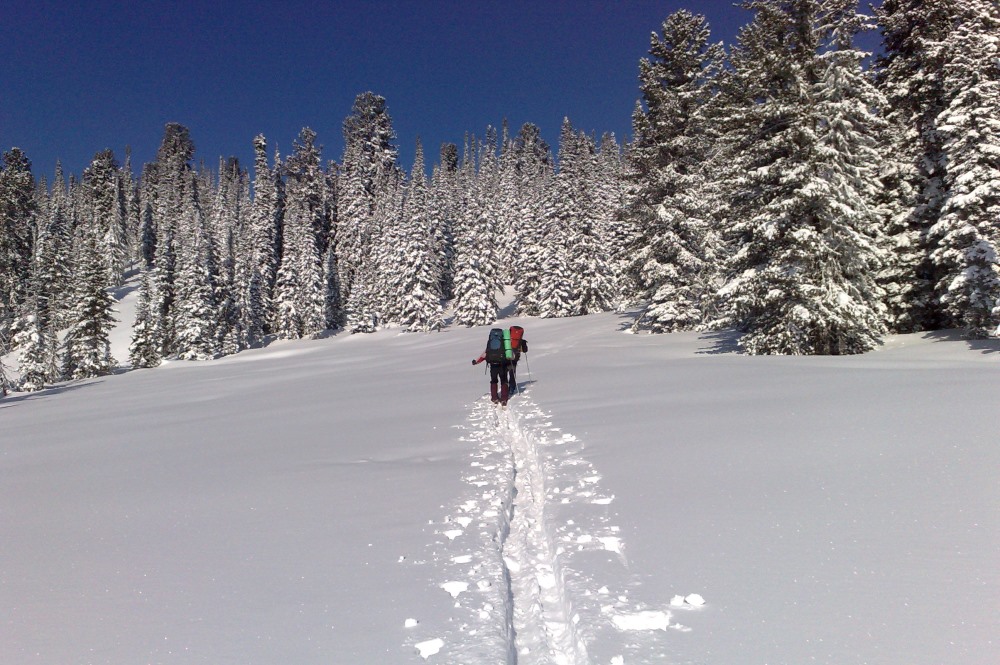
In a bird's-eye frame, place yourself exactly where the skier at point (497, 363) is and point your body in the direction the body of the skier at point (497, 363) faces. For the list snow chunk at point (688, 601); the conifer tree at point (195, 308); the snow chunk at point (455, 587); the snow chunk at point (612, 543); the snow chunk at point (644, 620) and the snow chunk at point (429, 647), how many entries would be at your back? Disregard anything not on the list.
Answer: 5

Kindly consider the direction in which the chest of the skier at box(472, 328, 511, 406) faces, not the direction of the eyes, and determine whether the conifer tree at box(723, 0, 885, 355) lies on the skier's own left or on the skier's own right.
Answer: on the skier's own right

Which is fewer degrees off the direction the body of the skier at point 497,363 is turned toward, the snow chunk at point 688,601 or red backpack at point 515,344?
the red backpack

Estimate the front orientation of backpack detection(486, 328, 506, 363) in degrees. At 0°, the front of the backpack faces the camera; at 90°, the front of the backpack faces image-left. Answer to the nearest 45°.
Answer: approximately 0°

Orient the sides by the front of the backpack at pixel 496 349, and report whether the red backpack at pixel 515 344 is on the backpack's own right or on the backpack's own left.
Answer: on the backpack's own right

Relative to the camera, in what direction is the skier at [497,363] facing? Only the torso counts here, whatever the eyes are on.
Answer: away from the camera

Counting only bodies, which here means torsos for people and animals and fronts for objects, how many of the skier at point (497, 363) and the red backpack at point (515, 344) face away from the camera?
2

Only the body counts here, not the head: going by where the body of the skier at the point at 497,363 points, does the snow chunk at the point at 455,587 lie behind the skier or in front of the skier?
behind
